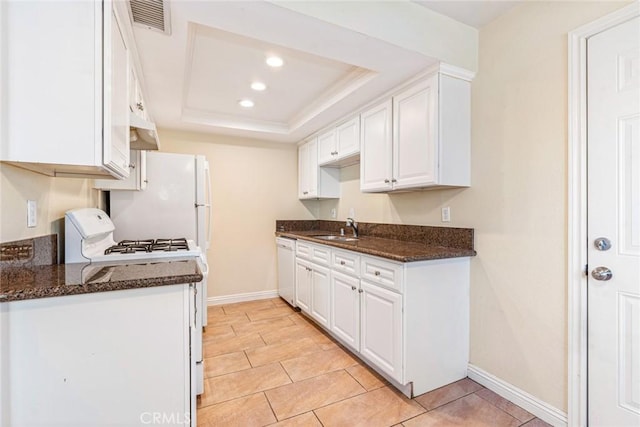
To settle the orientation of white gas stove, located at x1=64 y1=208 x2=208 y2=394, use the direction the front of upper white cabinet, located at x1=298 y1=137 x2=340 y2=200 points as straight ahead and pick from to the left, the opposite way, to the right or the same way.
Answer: the opposite way

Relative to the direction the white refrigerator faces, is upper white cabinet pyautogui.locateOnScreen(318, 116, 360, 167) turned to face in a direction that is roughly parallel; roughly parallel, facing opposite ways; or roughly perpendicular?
roughly parallel, facing opposite ways

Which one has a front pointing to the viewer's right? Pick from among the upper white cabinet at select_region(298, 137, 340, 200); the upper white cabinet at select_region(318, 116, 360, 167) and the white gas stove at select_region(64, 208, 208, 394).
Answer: the white gas stove

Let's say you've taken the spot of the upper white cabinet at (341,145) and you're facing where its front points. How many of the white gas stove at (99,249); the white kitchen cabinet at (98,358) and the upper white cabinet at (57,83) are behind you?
0

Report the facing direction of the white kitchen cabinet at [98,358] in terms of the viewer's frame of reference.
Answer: facing to the right of the viewer

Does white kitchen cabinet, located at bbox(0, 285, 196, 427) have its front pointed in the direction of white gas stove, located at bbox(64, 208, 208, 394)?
no

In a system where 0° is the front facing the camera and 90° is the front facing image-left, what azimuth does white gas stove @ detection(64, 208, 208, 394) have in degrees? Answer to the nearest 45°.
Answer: approximately 270°

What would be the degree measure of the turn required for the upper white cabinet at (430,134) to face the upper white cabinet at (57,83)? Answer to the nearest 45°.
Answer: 0° — it already faces it

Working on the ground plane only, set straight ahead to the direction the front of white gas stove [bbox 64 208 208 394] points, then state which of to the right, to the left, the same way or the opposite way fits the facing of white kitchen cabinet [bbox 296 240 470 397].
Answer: the opposite way

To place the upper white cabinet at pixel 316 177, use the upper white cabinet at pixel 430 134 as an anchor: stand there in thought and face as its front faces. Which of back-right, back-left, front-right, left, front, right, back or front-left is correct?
right

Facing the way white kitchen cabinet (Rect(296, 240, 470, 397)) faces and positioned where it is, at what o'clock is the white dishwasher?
The white dishwasher is roughly at 3 o'clock from the white kitchen cabinet.

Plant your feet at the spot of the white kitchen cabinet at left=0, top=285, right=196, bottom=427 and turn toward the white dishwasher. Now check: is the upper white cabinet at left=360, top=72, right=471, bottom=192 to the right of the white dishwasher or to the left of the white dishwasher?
right

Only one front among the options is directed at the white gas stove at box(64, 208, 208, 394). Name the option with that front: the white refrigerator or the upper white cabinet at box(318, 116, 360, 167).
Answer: the upper white cabinet

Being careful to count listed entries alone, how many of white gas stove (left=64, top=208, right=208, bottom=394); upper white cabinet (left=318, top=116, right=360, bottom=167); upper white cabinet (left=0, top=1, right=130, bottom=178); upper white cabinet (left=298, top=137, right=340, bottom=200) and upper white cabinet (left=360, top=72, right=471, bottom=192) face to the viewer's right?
2

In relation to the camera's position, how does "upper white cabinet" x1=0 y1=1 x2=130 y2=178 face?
facing to the right of the viewer

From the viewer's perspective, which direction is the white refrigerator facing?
to the viewer's right

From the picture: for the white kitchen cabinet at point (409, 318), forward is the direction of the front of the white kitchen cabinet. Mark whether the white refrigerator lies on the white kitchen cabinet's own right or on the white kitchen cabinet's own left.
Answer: on the white kitchen cabinet's own right
